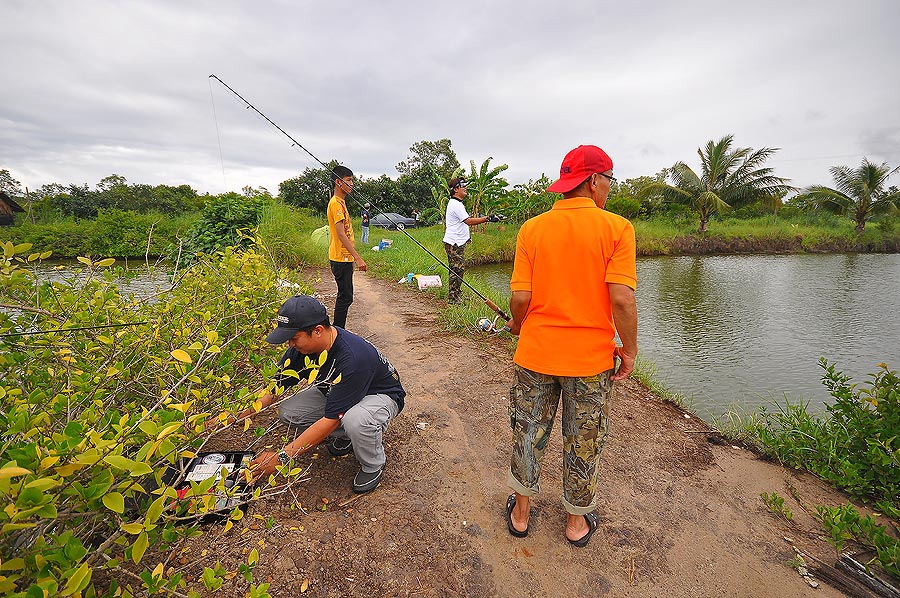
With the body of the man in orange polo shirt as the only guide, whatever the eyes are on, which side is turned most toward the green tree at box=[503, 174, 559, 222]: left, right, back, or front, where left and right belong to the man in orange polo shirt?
front

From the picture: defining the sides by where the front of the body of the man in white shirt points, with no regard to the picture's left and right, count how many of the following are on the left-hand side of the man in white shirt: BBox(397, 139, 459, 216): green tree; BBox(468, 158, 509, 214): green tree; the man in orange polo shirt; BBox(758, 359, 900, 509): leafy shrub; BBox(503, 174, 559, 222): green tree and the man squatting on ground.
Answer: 3

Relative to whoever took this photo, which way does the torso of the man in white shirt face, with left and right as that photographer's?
facing to the right of the viewer

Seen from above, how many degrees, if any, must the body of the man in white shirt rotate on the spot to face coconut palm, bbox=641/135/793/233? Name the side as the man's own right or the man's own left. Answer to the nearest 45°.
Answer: approximately 45° to the man's own left

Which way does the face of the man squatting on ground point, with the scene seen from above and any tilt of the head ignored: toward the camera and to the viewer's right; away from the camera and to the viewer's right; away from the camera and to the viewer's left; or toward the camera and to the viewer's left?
toward the camera and to the viewer's left

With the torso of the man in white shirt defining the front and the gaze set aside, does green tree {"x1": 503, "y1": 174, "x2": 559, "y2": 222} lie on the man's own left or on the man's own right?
on the man's own left

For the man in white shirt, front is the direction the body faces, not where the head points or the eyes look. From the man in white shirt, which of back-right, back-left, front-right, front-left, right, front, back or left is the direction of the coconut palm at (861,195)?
front-left

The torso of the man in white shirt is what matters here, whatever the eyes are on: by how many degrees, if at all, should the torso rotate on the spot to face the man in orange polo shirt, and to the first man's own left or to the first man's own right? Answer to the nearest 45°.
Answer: approximately 90° to the first man's own right

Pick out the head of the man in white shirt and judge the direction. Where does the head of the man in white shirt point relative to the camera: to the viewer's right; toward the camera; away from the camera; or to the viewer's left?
to the viewer's right

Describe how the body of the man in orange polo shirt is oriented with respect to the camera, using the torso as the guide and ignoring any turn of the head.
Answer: away from the camera

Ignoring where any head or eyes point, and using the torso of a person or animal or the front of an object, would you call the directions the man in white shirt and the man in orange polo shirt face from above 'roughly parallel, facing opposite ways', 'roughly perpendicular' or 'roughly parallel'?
roughly perpendicular
